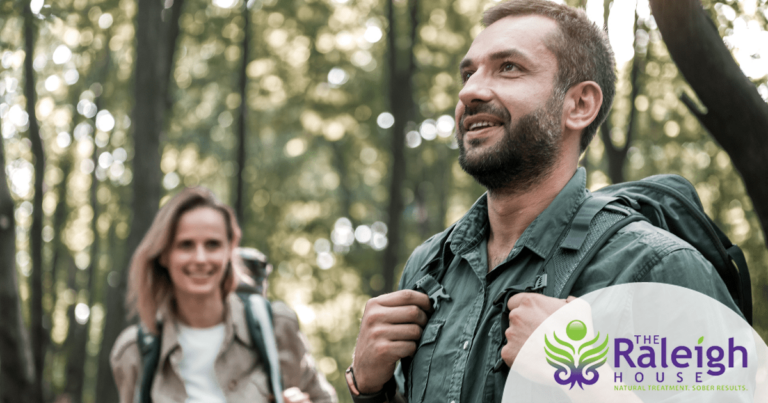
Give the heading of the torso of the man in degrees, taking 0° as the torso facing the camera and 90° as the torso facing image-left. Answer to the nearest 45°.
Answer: approximately 45°

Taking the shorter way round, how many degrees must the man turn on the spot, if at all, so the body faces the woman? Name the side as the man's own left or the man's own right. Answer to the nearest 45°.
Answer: approximately 90° to the man's own right

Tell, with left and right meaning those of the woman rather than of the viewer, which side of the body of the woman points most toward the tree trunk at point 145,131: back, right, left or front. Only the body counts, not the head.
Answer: back

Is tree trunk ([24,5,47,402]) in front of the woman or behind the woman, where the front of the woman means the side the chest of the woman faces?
behind

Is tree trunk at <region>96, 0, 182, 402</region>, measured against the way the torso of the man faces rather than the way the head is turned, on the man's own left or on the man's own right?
on the man's own right

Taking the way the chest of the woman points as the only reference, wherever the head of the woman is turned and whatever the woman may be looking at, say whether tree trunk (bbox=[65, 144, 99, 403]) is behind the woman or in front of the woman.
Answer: behind

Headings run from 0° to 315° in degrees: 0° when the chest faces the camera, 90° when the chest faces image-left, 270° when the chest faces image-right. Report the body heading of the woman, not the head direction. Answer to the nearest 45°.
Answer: approximately 0°

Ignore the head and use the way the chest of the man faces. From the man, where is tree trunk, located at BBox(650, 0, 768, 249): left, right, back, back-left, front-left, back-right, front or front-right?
back
